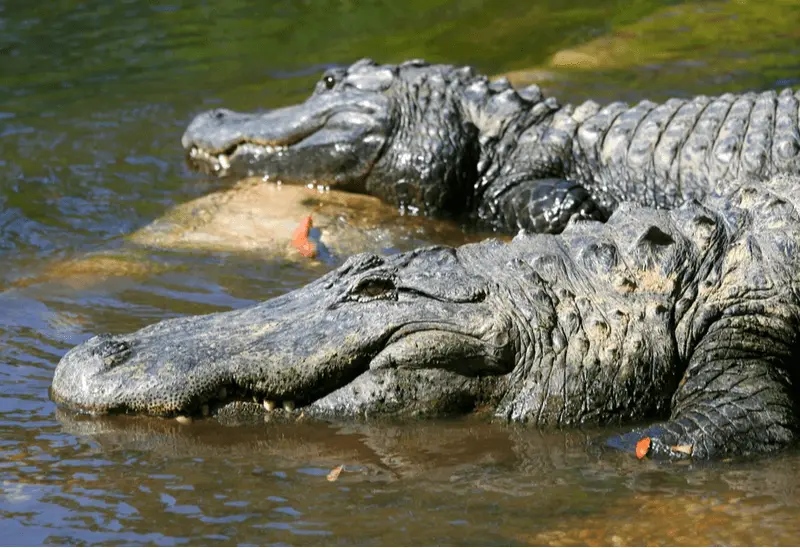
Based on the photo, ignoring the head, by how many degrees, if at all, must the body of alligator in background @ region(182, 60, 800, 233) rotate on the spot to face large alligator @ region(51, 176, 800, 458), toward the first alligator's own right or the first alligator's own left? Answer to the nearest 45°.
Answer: approximately 90° to the first alligator's own left

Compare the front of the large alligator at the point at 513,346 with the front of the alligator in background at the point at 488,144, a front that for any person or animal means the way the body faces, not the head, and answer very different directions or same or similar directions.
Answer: same or similar directions

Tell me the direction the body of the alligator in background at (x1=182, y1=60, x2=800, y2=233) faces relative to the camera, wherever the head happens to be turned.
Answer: to the viewer's left

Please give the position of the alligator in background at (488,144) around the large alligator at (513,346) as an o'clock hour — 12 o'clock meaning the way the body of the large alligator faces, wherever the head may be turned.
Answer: The alligator in background is roughly at 3 o'clock from the large alligator.

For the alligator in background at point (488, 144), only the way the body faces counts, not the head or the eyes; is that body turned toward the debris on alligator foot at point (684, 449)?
no

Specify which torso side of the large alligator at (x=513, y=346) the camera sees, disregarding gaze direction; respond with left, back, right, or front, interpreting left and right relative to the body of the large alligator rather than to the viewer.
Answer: left

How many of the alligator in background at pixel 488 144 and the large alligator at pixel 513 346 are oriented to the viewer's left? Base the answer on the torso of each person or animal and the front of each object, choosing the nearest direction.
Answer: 2
